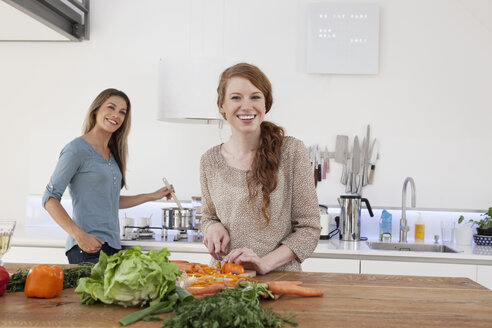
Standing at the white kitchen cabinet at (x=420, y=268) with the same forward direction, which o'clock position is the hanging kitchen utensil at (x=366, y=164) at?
The hanging kitchen utensil is roughly at 5 o'clock from the white kitchen cabinet.

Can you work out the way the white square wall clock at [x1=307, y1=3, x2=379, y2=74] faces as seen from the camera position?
facing the viewer

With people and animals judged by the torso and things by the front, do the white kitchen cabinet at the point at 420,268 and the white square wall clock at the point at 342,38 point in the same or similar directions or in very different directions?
same or similar directions

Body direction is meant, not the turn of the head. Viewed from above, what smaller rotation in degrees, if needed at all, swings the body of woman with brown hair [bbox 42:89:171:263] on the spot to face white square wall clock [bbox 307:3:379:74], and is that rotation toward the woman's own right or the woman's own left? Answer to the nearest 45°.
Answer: approximately 90° to the woman's own left

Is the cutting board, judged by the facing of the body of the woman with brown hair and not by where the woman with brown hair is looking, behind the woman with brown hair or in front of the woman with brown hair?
in front

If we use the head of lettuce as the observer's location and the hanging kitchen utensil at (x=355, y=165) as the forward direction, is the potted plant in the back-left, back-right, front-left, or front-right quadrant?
front-right

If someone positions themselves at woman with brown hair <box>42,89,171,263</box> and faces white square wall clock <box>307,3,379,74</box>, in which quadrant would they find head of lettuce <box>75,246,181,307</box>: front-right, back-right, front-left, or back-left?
back-right

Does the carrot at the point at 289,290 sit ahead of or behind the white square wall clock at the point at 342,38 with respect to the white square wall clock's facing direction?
ahead

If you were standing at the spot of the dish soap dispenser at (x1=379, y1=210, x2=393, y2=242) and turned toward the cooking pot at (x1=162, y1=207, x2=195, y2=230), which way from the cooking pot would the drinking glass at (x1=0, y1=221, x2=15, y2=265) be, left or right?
left

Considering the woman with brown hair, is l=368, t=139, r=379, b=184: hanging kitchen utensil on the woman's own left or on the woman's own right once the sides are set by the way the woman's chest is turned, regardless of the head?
on the woman's own left

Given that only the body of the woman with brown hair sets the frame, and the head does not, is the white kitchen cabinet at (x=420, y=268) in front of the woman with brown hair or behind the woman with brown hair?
in front

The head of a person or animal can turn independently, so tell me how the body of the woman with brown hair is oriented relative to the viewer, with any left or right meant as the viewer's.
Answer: facing the viewer and to the right of the viewer

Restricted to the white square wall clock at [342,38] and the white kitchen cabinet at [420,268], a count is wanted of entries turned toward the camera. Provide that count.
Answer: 2

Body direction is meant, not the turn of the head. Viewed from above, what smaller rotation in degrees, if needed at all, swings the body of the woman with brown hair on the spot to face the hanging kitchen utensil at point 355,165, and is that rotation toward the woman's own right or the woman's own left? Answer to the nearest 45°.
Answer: approximately 45° to the woman's own left
